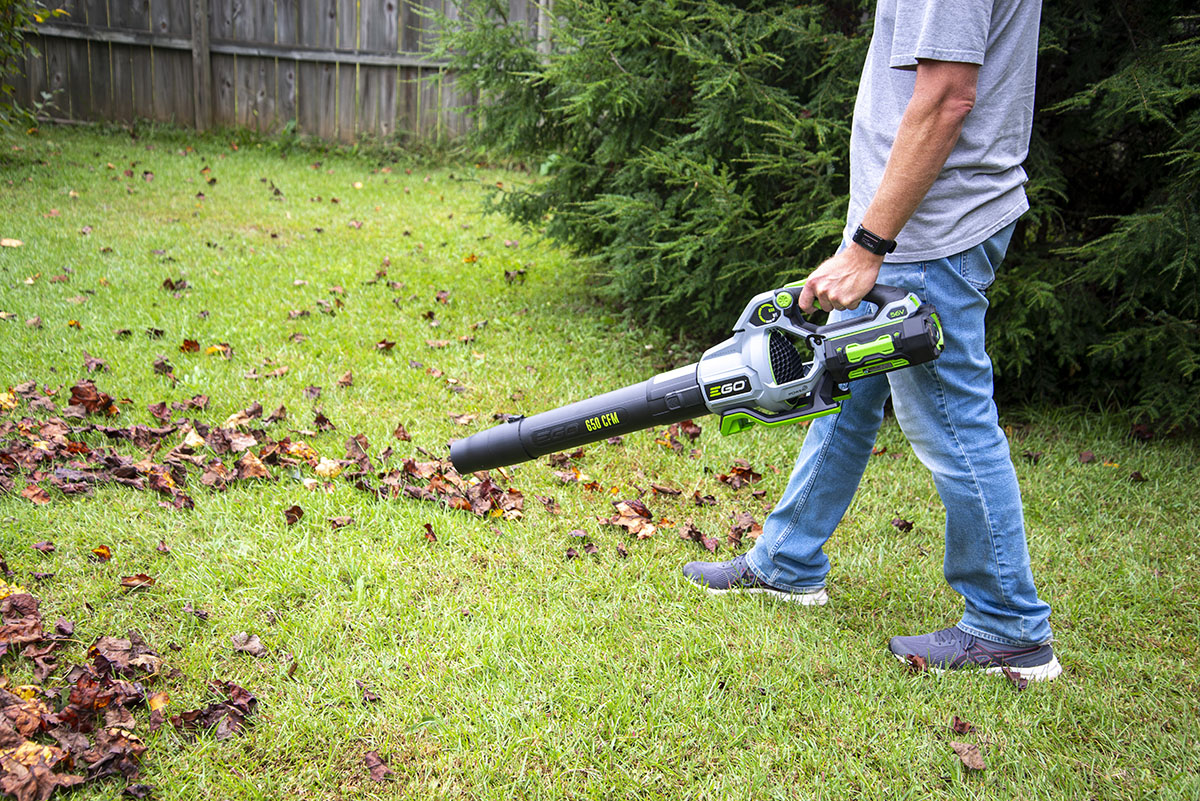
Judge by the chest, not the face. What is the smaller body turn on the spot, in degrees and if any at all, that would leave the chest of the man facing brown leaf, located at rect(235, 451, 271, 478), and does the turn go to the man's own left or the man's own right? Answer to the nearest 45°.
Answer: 0° — they already face it

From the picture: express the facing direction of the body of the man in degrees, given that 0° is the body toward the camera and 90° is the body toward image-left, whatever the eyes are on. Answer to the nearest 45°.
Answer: approximately 90°

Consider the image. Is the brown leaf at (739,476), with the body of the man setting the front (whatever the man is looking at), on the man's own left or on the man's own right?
on the man's own right
